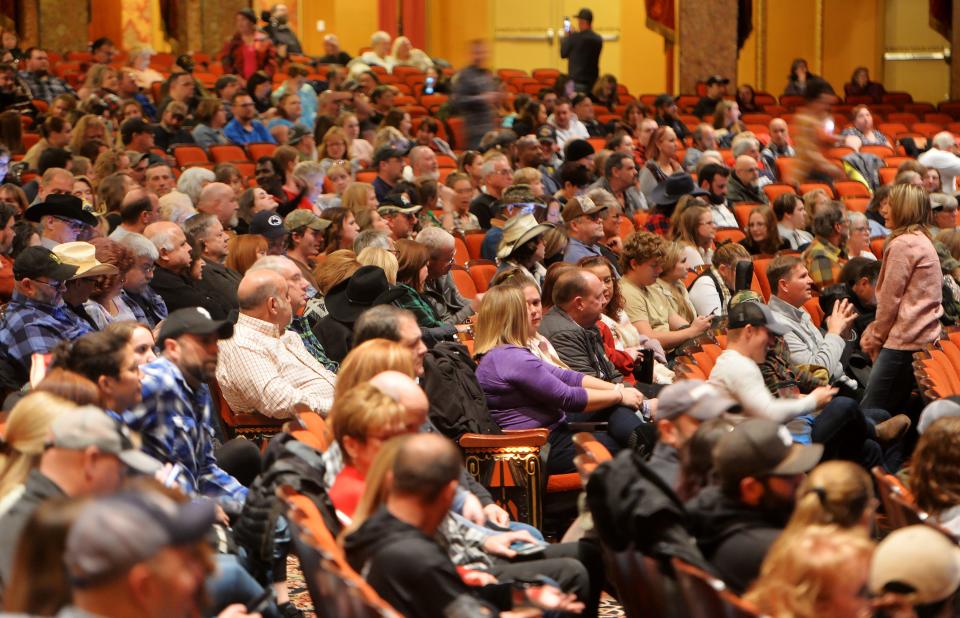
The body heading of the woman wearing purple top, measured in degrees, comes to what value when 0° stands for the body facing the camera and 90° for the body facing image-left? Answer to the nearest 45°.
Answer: approximately 270°

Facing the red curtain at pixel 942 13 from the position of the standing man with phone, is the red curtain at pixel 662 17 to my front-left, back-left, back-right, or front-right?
front-left

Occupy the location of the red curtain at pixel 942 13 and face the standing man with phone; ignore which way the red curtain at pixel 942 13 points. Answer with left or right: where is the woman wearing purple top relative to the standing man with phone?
left

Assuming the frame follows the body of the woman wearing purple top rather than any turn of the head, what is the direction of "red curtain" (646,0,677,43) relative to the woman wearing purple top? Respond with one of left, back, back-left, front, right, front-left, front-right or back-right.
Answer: left
